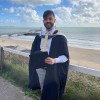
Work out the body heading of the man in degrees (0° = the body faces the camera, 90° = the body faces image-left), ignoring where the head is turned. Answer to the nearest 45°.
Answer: approximately 45°
